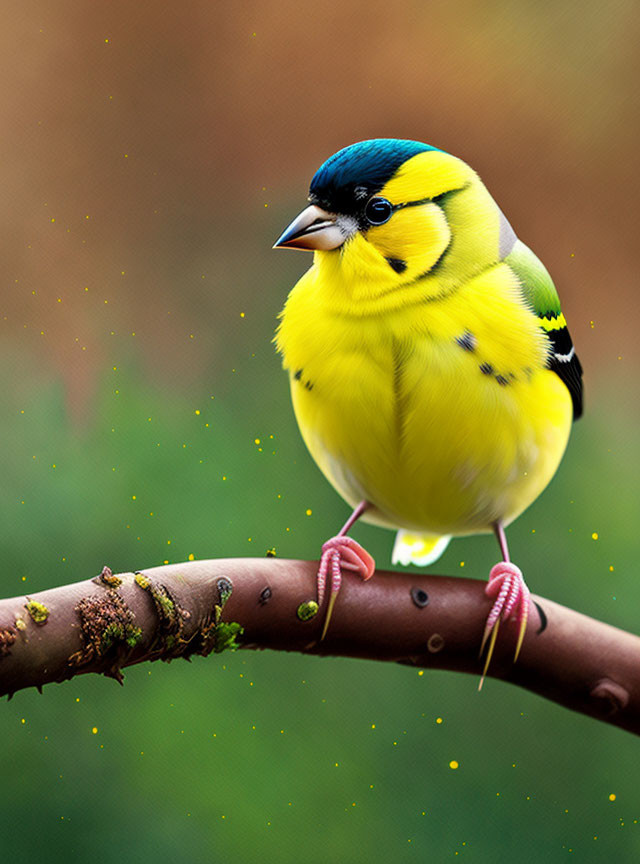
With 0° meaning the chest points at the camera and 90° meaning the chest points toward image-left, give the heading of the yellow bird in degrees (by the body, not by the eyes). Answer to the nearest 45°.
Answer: approximately 45°
